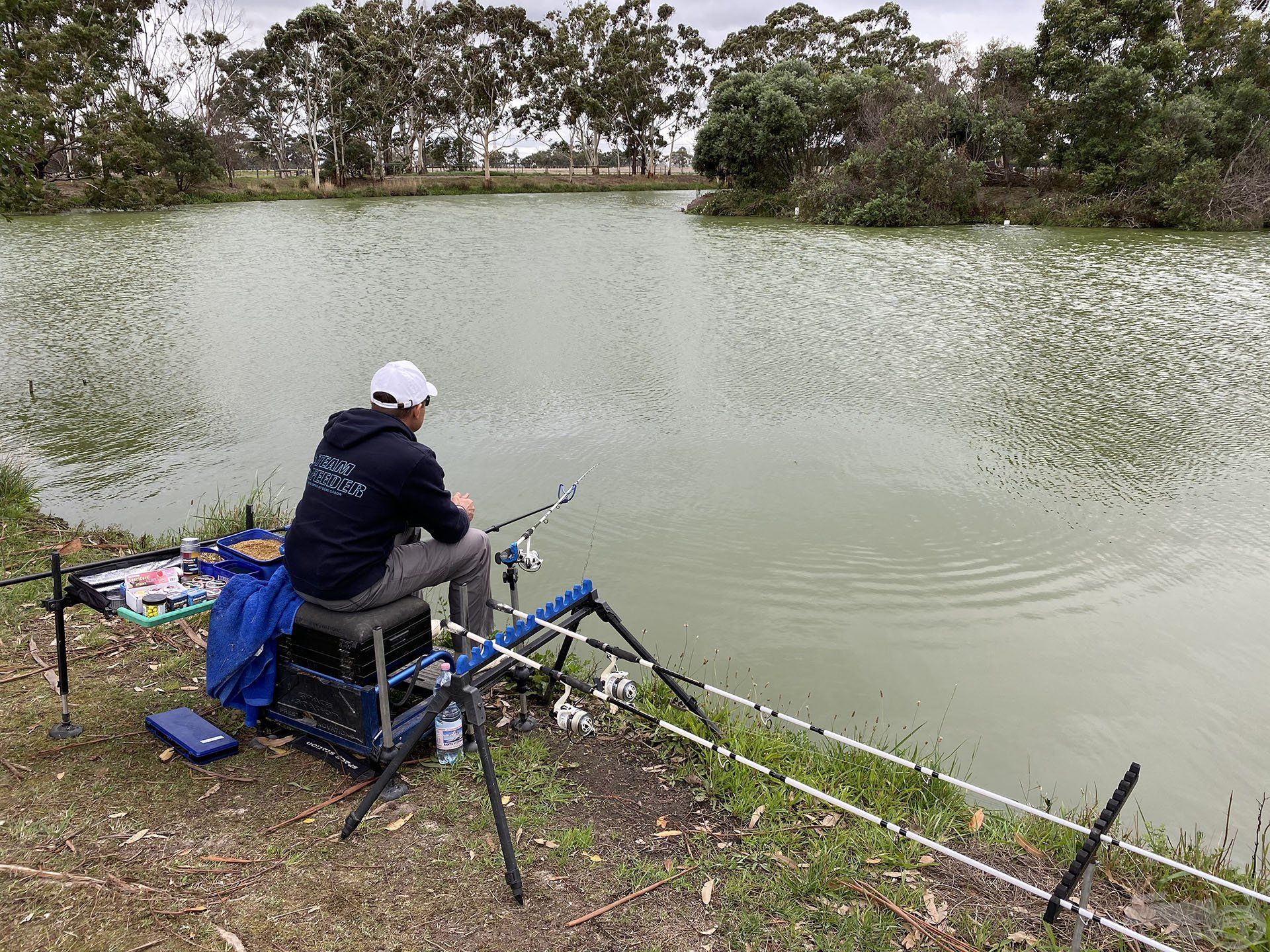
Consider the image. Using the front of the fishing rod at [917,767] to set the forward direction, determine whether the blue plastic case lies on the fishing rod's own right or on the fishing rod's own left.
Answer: on the fishing rod's own right

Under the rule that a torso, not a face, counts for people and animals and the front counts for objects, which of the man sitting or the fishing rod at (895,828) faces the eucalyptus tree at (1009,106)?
the man sitting

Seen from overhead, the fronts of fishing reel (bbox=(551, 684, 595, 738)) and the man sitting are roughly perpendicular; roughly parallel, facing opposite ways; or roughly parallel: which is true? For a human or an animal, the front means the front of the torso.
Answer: roughly perpendicular

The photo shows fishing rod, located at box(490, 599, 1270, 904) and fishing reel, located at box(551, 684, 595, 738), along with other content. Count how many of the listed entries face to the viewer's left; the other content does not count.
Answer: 0

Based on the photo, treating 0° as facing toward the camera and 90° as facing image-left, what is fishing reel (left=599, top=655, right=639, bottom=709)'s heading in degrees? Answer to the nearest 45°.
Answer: approximately 315°

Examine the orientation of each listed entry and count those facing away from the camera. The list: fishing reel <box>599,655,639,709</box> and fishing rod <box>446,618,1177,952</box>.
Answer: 0

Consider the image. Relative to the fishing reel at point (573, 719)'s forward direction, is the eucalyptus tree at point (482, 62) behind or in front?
behind

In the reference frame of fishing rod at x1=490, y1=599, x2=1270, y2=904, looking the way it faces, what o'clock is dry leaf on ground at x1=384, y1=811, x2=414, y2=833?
The dry leaf on ground is roughly at 4 o'clock from the fishing rod.

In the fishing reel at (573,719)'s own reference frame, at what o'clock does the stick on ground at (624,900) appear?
The stick on ground is roughly at 1 o'clock from the fishing reel.

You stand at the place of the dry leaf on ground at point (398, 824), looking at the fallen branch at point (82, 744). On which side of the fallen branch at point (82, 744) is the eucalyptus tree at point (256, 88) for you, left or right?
right

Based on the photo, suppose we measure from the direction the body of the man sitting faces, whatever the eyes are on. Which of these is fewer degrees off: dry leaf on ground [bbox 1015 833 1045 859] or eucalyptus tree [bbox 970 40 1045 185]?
the eucalyptus tree

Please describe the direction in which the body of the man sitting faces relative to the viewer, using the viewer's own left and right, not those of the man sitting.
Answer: facing away from the viewer and to the right of the viewer

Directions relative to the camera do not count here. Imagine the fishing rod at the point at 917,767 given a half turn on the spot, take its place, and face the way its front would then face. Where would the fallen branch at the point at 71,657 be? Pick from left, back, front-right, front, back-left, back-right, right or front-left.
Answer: front-left

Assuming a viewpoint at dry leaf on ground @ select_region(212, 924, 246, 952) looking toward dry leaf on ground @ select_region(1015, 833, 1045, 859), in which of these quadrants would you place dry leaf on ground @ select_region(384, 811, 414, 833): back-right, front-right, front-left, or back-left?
front-left

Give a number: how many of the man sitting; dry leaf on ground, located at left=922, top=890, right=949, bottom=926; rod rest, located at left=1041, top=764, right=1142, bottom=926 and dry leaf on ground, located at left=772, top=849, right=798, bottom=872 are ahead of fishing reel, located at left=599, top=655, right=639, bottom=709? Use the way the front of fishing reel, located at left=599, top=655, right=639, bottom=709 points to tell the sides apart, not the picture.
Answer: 3

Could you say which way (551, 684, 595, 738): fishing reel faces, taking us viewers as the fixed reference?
facing the viewer and to the right of the viewer

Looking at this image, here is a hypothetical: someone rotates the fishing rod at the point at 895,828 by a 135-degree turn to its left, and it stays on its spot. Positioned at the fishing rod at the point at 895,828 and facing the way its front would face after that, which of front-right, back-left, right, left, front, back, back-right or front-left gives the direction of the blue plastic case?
left

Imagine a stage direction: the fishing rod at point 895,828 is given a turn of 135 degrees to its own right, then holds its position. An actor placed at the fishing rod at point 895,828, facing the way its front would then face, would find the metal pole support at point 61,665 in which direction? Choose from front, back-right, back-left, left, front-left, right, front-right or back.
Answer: front

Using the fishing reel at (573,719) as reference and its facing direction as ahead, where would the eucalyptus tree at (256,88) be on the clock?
The eucalyptus tree is roughly at 7 o'clock from the fishing reel.

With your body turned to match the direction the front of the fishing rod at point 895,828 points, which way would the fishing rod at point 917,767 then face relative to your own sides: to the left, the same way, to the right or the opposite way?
the same way

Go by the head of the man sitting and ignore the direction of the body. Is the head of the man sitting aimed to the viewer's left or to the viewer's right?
to the viewer's right
